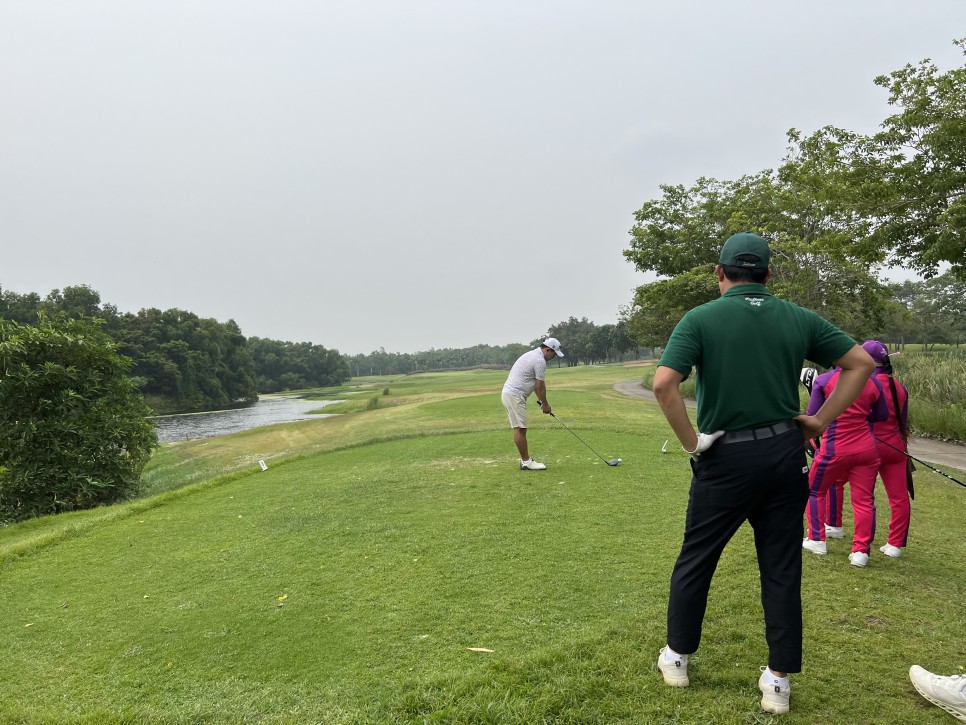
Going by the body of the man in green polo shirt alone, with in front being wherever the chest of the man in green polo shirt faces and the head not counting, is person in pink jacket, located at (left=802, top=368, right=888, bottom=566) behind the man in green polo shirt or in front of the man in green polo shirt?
in front

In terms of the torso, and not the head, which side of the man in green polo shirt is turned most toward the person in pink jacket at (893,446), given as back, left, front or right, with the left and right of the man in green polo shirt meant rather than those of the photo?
front

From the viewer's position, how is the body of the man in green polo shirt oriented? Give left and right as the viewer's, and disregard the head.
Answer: facing away from the viewer

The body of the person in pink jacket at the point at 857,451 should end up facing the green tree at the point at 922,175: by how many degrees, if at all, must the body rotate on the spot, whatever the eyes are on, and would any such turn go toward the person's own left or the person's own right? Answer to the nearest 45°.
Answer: approximately 45° to the person's own right

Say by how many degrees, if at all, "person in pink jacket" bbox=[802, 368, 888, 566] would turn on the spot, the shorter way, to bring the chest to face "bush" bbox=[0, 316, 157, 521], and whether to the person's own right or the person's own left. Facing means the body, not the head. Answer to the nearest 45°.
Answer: approximately 45° to the person's own left

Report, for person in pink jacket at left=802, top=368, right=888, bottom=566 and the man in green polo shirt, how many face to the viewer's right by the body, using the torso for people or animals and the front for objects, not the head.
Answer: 0

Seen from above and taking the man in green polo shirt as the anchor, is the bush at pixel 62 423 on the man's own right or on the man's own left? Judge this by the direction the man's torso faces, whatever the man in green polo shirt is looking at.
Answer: on the man's own left

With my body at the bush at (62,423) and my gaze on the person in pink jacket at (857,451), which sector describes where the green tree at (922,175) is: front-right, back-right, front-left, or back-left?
front-left

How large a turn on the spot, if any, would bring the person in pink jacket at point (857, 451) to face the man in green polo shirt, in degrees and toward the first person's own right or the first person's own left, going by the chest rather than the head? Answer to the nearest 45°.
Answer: approximately 135° to the first person's own left

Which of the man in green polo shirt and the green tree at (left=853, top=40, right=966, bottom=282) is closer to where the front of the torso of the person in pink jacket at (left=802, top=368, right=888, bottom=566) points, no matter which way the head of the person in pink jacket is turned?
the green tree

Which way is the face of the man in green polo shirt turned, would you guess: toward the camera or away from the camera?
away from the camera

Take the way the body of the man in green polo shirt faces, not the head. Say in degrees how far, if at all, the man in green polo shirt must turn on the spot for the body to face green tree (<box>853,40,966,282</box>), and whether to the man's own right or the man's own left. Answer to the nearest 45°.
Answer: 0° — they already face it

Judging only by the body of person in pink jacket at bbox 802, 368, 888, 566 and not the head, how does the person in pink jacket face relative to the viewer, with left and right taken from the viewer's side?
facing away from the viewer and to the left of the viewer
